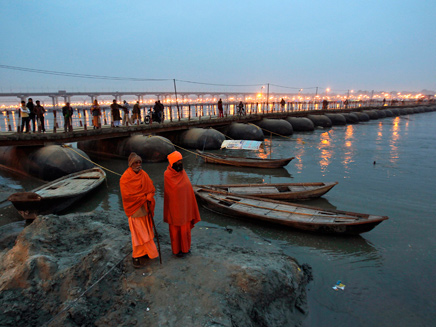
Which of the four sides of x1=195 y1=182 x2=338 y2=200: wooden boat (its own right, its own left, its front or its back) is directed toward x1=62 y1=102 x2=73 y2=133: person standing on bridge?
back

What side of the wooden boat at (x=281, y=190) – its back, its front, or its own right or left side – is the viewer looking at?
right

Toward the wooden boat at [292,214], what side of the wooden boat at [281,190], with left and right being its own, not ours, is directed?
right
